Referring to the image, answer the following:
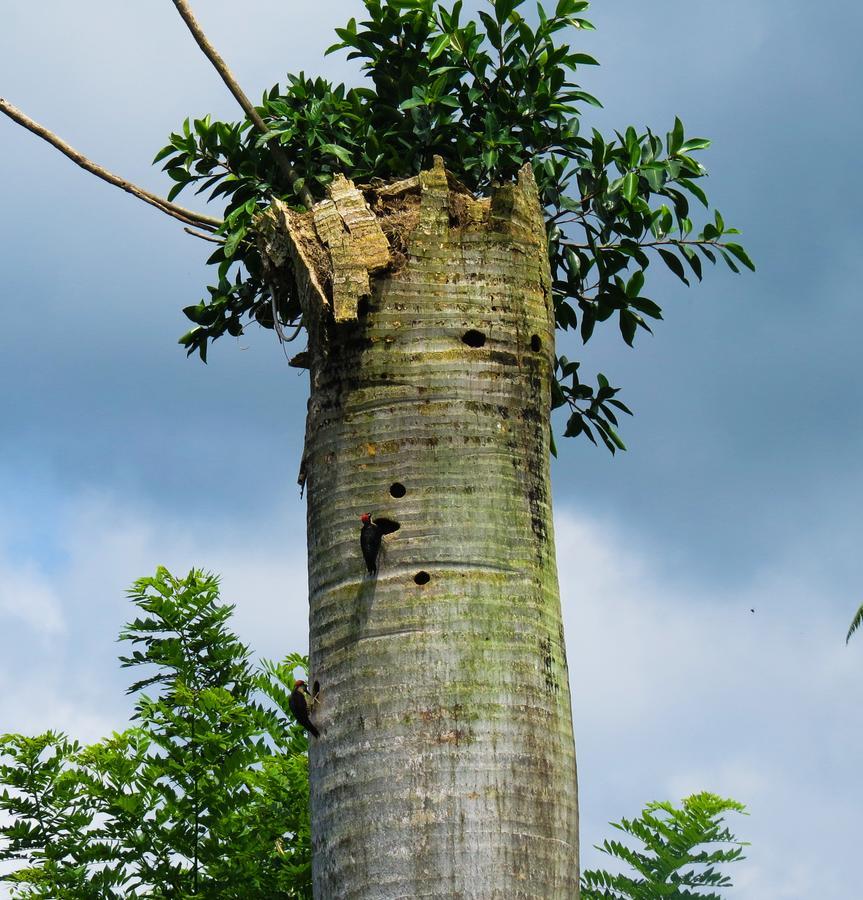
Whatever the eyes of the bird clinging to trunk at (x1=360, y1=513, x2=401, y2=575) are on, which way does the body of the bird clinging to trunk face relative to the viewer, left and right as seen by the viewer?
facing away from the viewer

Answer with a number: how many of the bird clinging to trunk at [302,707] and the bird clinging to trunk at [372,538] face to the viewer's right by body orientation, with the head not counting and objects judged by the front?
1

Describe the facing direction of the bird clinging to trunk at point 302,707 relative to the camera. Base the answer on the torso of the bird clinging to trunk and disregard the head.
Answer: to the viewer's right

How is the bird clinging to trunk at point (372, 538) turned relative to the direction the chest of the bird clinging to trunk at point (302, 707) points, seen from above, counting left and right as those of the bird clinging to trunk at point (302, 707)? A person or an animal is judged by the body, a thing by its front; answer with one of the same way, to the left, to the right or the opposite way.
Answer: to the left

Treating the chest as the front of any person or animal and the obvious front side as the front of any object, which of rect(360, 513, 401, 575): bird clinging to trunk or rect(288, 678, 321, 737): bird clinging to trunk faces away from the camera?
rect(360, 513, 401, 575): bird clinging to trunk
